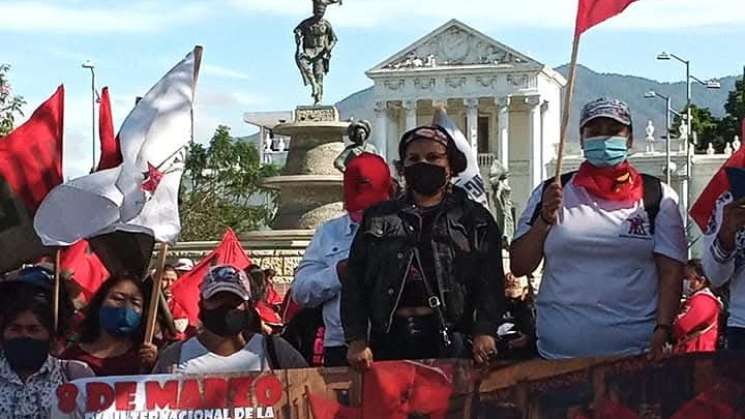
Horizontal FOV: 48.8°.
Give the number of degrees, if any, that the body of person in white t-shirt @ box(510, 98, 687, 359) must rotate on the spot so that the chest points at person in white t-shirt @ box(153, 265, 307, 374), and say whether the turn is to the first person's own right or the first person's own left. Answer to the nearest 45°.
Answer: approximately 90° to the first person's own right

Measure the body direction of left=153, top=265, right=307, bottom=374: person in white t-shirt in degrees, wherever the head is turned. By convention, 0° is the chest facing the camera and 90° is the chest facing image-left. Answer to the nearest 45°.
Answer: approximately 0°

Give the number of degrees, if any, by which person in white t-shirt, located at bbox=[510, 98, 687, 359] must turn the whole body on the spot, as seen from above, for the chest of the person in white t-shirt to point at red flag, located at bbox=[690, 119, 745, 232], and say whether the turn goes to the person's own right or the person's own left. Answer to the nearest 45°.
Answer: approximately 135° to the person's own left
